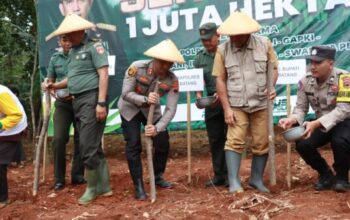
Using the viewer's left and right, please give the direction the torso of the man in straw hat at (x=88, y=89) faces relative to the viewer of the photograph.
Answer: facing the viewer and to the left of the viewer

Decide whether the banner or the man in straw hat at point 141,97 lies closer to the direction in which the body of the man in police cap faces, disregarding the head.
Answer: the man in straw hat

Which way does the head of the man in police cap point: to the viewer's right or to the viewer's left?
to the viewer's left

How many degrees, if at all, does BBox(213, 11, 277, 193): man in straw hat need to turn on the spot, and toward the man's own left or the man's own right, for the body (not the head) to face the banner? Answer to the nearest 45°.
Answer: approximately 180°

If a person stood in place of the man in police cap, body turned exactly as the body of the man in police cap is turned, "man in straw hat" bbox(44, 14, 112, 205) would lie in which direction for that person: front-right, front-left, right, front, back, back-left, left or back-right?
front-right

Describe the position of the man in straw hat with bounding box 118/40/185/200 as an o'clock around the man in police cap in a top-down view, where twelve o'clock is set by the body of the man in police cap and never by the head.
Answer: The man in straw hat is roughly at 1 o'clock from the man in police cap.

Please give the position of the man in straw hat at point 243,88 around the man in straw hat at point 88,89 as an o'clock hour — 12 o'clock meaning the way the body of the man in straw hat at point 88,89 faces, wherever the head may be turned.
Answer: the man in straw hat at point 243,88 is roughly at 8 o'clock from the man in straw hat at point 88,89.

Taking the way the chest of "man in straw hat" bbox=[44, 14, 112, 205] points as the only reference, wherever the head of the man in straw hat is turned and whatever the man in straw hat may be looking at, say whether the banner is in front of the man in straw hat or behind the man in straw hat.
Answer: behind

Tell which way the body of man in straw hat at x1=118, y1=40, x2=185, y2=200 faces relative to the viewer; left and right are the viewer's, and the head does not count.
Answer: facing the viewer and to the right of the viewer

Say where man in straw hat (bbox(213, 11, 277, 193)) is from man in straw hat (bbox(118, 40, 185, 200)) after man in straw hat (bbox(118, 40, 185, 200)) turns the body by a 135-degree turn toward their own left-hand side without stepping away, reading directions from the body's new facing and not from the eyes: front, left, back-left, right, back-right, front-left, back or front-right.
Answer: right

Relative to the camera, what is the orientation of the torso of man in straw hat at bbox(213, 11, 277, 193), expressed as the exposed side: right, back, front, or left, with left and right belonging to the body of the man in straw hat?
front

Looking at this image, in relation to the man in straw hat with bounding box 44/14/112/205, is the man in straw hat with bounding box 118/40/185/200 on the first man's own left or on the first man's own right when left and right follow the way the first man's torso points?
on the first man's own left

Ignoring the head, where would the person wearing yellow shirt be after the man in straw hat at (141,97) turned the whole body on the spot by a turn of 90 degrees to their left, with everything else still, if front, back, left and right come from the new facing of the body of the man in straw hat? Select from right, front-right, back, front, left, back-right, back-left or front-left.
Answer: back-left

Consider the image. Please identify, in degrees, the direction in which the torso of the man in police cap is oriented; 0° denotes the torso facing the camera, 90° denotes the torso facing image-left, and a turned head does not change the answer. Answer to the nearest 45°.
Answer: approximately 45°
